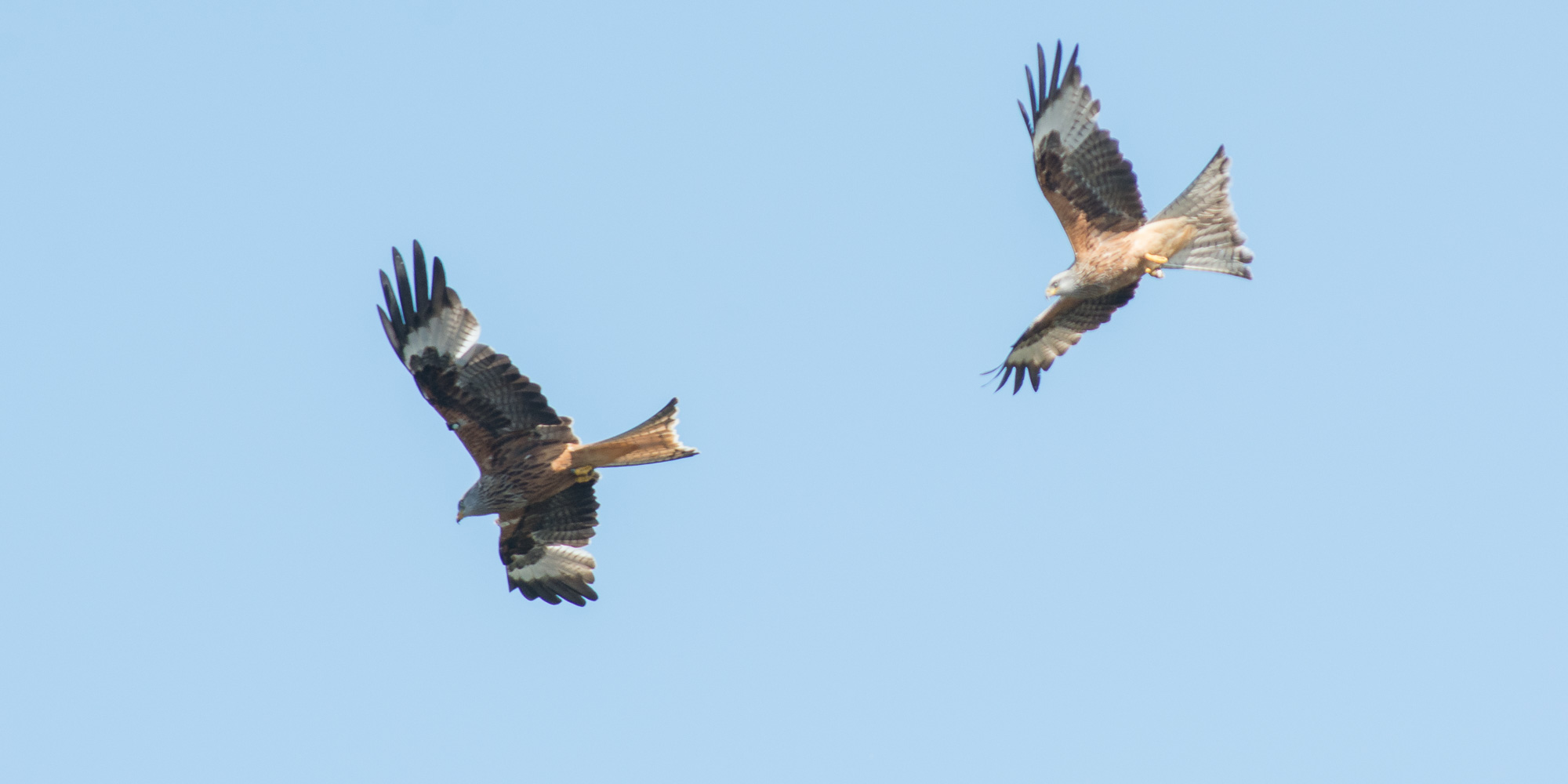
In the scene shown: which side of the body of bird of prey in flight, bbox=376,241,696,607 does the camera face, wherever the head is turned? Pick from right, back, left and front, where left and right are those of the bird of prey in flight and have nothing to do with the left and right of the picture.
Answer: left

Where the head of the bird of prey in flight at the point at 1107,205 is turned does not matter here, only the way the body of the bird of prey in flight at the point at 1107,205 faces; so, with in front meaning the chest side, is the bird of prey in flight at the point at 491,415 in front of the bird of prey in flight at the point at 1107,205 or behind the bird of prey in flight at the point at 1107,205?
in front

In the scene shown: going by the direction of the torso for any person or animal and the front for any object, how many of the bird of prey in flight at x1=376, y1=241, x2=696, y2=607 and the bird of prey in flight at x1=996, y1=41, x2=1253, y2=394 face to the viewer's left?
2

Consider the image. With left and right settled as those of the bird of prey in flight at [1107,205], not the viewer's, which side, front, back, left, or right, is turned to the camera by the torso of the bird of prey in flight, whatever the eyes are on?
left

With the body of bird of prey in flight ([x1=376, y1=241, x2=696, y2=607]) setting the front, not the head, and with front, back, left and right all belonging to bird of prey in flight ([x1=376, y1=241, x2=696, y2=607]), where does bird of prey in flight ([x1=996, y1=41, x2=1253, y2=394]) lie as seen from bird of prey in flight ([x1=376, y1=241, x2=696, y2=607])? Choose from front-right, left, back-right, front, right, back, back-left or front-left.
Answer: back
